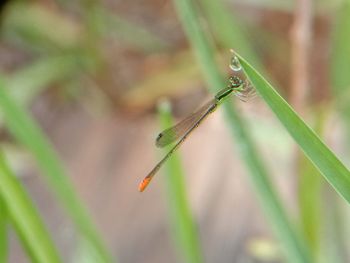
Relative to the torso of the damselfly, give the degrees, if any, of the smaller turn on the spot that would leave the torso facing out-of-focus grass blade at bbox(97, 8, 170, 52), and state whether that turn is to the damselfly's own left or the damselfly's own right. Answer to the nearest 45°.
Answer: approximately 90° to the damselfly's own left

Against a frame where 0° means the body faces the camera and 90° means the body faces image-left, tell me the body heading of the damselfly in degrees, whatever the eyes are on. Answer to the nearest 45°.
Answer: approximately 270°
